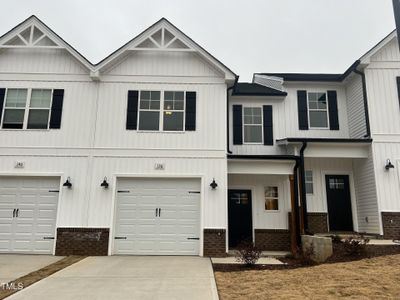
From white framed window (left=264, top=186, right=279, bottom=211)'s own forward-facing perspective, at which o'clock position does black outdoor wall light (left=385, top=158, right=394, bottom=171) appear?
The black outdoor wall light is roughly at 9 o'clock from the white framed window.

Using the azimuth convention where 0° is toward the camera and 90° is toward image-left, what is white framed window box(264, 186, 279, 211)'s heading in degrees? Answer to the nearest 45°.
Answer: approximately 0°

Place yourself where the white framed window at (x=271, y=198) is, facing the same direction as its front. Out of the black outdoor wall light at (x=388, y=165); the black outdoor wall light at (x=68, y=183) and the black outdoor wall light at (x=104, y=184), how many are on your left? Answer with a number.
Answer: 1

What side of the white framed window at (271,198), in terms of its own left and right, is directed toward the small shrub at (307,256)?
front

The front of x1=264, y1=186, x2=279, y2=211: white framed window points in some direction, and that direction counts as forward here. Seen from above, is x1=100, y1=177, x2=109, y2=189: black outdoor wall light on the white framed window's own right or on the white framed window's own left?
on the white framed window's own right
